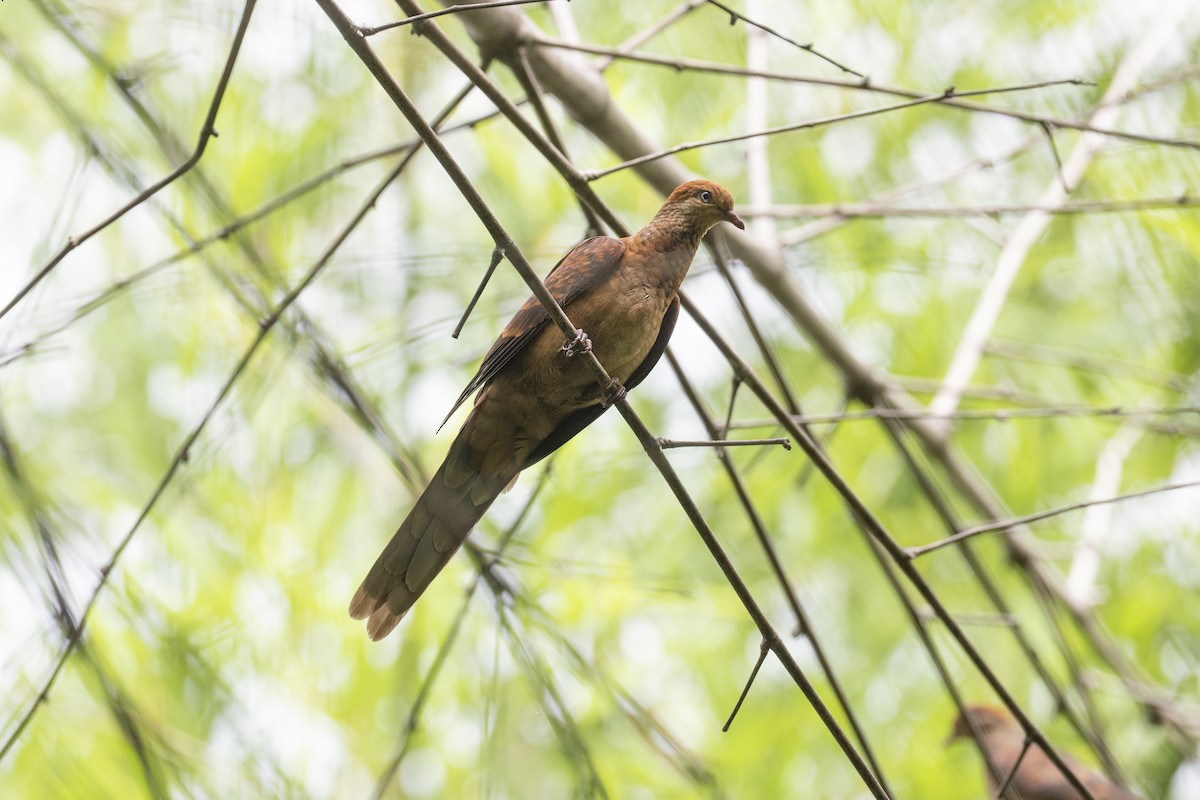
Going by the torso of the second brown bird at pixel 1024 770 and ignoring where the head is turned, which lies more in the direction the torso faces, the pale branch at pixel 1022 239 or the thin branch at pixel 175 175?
the thin branch

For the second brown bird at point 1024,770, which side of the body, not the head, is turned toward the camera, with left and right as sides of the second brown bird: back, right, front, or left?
left
